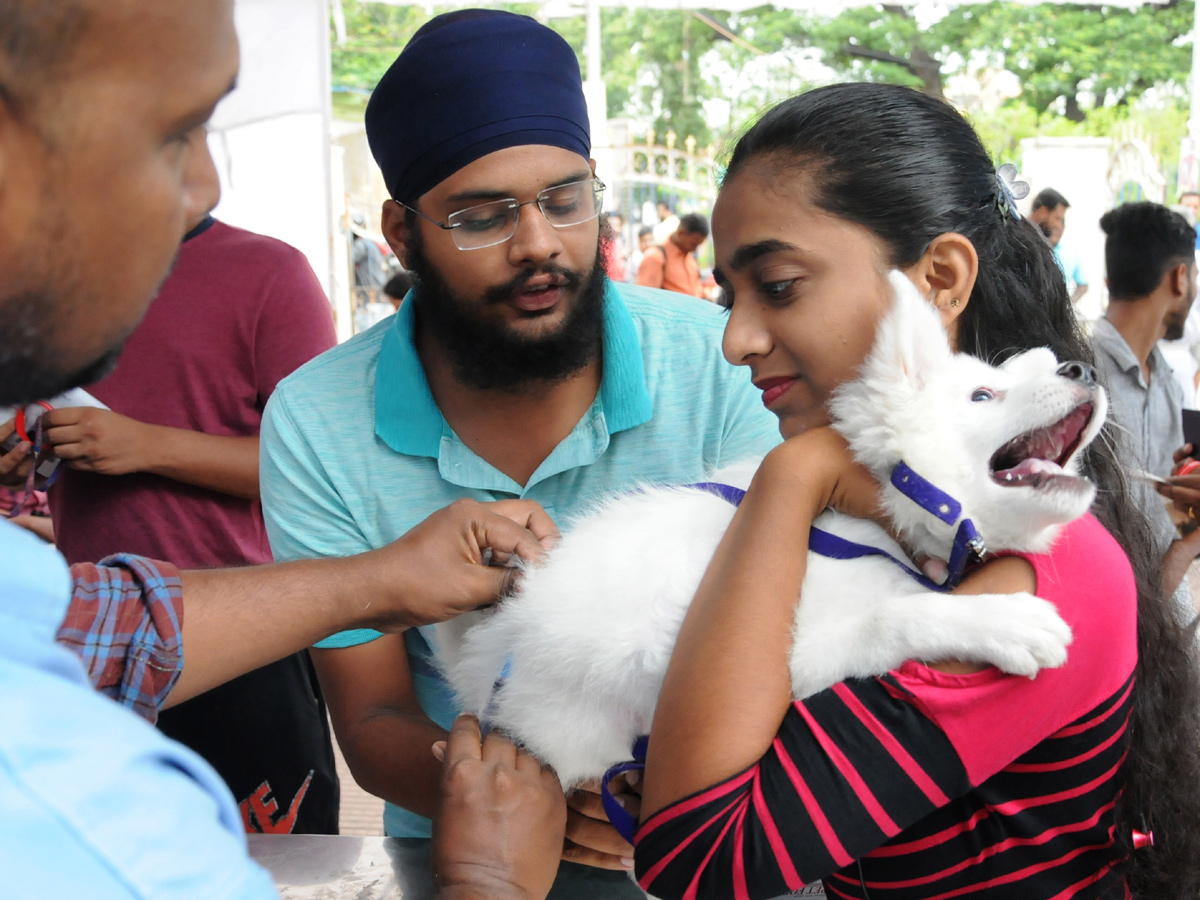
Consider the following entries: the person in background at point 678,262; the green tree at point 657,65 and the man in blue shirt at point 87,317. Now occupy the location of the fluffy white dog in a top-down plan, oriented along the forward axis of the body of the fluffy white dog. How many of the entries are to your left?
2

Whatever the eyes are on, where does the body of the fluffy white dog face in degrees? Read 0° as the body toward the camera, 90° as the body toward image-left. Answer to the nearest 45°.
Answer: approximately 270°

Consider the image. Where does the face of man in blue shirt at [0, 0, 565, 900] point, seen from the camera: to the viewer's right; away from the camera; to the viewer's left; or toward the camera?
to the viewer's right

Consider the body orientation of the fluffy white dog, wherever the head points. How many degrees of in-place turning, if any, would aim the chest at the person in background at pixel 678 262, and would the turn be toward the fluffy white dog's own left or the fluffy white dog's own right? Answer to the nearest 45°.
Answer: approximately 90° to the fluffy white dog's own left

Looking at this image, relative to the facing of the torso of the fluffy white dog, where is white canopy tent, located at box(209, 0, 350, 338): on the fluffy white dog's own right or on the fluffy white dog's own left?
on the fluffy white dog's own left

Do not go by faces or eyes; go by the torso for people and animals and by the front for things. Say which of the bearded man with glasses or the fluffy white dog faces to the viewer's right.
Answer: the fluffy white dog

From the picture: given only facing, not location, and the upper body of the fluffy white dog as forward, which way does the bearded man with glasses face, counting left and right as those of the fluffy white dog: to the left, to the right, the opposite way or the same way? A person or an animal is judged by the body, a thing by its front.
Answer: to the right

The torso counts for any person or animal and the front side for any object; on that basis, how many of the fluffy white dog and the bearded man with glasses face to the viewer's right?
1

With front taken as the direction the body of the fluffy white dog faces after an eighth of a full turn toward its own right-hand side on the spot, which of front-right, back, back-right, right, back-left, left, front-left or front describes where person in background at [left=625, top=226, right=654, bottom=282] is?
back-left

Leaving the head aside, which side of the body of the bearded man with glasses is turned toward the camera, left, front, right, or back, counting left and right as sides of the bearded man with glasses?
front

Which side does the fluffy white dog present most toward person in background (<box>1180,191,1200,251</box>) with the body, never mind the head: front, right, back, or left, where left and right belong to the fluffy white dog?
left

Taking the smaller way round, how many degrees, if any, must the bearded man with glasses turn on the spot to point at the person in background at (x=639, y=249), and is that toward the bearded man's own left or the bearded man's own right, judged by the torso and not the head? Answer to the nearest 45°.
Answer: approximately 180°

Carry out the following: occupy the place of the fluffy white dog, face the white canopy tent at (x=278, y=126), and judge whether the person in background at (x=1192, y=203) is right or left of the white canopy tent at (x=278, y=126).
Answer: right

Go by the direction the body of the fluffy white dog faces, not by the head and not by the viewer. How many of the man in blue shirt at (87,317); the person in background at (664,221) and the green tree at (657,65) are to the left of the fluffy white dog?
2

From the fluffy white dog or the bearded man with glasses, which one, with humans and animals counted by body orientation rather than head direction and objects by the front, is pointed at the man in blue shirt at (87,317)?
the bearded man with glasses
